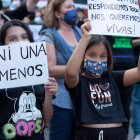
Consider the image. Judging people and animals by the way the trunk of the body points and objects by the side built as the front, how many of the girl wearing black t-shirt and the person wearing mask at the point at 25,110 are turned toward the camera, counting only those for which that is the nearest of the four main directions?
2

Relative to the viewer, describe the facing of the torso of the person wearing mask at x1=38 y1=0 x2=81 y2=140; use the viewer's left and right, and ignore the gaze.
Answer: facing the viewer and to the right of the viewer

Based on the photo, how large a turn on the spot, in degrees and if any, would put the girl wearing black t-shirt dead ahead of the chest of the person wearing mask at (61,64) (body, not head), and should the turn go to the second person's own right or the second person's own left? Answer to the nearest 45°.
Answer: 0° — they already face them

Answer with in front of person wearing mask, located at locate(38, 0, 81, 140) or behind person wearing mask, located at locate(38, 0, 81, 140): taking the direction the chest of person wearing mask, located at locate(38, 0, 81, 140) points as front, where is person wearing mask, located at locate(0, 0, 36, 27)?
behind

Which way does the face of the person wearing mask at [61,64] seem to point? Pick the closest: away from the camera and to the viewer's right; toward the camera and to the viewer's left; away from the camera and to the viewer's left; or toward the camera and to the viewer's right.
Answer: toward the camera and to the viewer's right

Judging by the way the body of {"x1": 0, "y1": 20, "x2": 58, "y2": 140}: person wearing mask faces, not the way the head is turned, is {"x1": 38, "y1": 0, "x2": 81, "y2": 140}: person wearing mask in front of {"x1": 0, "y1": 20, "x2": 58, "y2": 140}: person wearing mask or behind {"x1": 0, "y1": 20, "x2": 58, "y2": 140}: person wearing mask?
behind

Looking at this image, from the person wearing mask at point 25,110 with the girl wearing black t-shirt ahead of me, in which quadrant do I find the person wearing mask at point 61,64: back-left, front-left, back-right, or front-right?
front-left

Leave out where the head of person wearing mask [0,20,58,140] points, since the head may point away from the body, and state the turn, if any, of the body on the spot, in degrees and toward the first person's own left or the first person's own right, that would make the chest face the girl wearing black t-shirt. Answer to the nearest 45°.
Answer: approximately 90° to the first person's own left

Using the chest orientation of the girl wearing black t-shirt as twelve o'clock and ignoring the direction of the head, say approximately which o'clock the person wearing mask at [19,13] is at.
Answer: The person wearing mask is roughly at 5 o'clock from the girl wearing black t-shirt.

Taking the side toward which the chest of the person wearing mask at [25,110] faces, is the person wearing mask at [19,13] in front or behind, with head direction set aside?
behind

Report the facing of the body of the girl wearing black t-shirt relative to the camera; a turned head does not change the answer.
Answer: toward the camera
